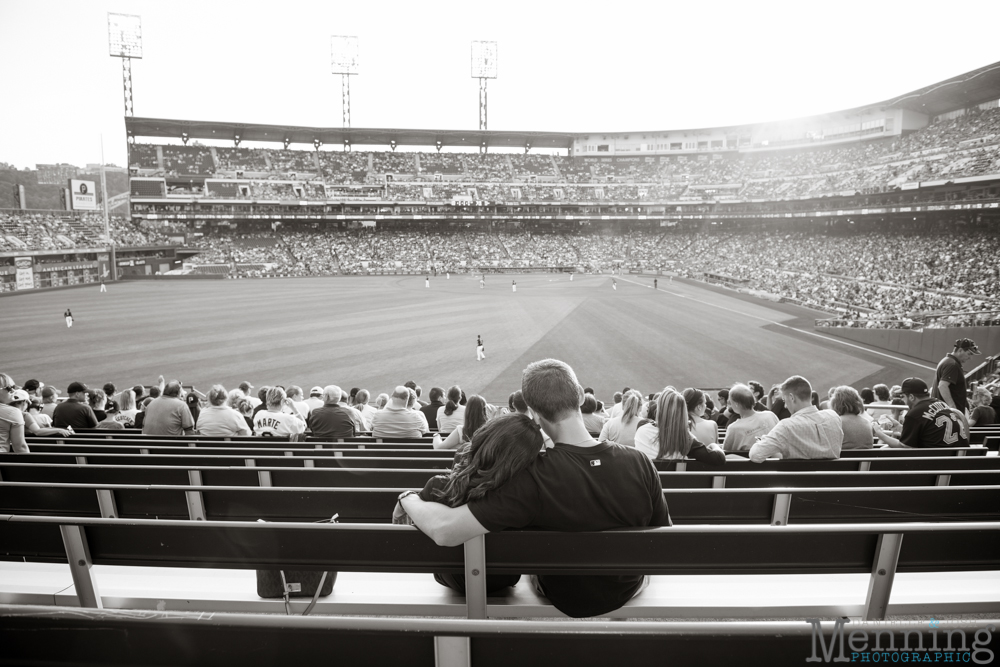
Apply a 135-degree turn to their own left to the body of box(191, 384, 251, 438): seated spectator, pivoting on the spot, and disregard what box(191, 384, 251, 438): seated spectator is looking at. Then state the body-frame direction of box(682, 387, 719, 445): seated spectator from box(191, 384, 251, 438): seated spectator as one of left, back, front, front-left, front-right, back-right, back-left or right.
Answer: left

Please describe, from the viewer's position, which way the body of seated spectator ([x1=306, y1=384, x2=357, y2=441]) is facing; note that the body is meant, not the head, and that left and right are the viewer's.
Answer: facing away from the viewer

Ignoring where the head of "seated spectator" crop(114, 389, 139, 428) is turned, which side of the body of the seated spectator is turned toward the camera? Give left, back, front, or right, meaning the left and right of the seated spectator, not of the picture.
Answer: back

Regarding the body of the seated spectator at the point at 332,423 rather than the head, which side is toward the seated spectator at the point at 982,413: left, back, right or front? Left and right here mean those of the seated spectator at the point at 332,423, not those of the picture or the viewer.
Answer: right

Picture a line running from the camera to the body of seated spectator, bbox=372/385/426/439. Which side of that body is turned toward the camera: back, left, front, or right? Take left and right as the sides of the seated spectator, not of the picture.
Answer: back

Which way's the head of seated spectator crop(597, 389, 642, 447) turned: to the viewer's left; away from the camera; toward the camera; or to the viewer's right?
away from the camera

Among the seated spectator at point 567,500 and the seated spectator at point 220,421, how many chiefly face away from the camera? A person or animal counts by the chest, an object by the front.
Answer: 2

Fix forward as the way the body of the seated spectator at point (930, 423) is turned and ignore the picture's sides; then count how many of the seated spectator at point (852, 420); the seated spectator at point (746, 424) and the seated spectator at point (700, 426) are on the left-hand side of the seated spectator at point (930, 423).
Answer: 3

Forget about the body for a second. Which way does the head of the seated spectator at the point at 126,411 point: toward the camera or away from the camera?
away from the camera

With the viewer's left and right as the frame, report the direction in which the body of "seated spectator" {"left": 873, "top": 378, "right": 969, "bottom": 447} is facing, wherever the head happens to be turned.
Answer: facing away from the viewer and to the left of the viewer

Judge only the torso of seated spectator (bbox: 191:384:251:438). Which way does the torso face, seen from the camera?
away from the camera
